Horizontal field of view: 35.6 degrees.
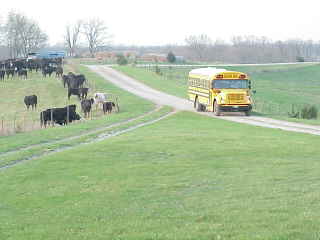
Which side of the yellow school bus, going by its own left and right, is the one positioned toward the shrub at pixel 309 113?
left

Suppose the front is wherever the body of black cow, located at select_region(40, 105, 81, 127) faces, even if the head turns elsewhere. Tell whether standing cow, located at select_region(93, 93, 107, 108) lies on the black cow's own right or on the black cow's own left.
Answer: on the black cow's own left

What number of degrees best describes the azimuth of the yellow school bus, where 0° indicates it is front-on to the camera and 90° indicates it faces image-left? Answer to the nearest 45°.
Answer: approximately 315°

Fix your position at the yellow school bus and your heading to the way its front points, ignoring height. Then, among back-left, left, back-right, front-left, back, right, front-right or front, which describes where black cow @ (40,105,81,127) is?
back-right

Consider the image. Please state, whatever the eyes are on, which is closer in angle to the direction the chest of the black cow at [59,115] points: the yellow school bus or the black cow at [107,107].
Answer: the yellow school bus

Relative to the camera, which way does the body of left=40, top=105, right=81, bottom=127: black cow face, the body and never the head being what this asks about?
to the viewer's right

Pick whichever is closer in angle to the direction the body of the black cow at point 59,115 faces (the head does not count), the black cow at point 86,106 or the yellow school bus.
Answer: the yellow school bus

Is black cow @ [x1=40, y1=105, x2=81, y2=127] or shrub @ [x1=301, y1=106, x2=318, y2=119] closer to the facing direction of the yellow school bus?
the shrub
